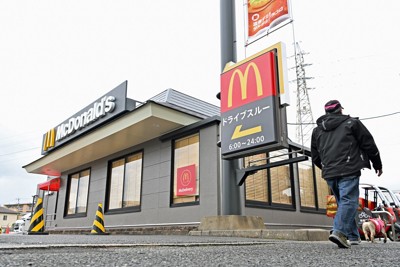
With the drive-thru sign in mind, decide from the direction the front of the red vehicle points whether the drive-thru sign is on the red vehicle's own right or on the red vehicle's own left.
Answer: on the red vehicle's own right

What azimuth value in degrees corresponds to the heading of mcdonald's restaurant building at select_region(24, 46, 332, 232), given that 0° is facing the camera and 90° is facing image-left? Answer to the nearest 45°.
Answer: approximately 45°

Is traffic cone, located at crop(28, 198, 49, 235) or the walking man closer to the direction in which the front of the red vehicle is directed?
the walking man

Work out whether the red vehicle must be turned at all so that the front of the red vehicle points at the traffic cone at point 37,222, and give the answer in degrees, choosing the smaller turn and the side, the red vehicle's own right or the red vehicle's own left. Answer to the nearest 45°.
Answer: approximately 135° to the red vehicle's own right

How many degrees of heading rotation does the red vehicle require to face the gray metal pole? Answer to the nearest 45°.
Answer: approximately 90° to its right

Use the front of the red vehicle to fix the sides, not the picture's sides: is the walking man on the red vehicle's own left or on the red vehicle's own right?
on the red vehicle's own right
